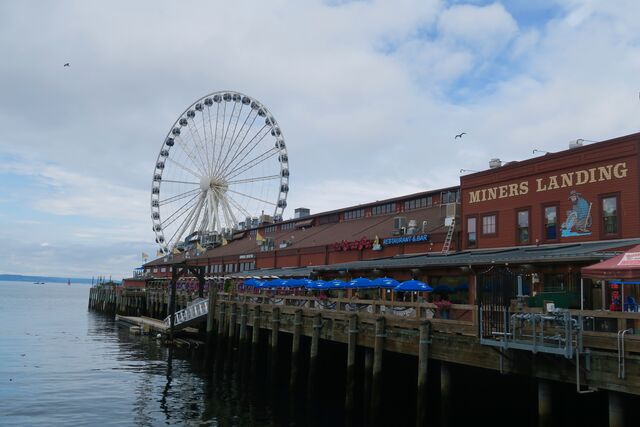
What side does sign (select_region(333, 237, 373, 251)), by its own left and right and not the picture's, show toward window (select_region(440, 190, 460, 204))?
left

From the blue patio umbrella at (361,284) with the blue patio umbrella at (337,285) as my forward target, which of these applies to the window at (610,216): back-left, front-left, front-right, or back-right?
back-right

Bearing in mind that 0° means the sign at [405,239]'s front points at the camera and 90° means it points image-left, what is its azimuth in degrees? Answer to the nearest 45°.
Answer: approximately 45°

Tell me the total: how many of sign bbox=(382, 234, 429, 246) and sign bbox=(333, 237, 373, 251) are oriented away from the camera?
0

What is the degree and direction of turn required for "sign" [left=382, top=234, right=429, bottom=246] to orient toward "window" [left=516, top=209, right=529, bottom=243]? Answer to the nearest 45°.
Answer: approximately 90° to its left

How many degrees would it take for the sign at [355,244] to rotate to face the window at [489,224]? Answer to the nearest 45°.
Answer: approximately 90° to its left

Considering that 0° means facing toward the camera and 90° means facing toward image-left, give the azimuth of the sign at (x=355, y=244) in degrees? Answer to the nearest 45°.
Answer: approximately 45°

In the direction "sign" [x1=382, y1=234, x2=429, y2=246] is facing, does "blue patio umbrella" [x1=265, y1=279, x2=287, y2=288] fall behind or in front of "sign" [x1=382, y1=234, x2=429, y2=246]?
in front
